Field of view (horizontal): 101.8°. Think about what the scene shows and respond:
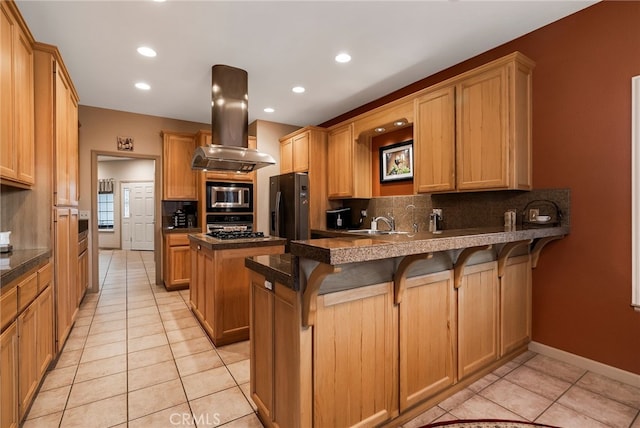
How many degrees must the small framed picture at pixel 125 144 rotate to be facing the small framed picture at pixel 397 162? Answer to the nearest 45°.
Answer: approximately 45° to its left

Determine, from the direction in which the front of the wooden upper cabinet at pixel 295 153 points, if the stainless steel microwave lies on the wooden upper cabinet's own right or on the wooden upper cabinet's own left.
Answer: on the wooden upper cabinet's own right

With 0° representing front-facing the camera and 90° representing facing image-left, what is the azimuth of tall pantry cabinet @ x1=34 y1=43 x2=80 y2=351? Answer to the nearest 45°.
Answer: approximately 270°

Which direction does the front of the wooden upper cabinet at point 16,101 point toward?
to the viewer's right

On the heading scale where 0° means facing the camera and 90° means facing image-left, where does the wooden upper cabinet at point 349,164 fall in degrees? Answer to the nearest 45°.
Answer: approximately 45°

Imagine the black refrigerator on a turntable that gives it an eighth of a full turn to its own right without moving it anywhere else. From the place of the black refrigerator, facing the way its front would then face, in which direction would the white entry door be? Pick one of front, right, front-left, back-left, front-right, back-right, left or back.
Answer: front-right

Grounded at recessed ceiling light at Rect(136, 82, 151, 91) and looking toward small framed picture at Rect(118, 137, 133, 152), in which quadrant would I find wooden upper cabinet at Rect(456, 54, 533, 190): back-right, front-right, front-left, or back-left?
back-right

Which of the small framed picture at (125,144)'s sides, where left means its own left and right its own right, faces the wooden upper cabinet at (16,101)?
front

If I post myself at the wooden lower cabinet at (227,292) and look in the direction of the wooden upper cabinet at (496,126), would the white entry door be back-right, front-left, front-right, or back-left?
back-left

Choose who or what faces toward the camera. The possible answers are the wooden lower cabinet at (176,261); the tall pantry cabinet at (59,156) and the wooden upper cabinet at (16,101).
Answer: the wooden lower cabinet

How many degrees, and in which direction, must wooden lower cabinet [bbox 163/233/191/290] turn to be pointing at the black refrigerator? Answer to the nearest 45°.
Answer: approximately 45° to its left

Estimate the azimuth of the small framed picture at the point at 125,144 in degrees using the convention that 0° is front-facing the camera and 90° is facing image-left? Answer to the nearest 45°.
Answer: approximately 0°

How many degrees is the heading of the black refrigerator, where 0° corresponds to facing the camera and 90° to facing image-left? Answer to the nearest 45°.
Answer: approximately 45°

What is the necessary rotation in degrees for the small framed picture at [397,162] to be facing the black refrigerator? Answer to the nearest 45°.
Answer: approximately 45° to its right

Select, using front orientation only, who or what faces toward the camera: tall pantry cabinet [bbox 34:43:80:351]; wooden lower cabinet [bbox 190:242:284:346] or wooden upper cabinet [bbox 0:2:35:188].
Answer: the wooden lower cabinet

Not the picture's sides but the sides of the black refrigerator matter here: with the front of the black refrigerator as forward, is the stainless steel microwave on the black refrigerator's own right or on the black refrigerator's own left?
on the black refrigerator's own right
